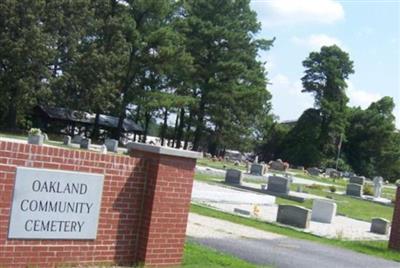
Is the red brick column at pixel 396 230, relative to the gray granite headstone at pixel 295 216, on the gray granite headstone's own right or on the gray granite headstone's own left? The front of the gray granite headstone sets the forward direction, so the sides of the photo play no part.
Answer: on the gray granite headstone's own left

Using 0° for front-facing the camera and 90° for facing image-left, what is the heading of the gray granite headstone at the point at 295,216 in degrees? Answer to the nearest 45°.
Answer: approximately 45°

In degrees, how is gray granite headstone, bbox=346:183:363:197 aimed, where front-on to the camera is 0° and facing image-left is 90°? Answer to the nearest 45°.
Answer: approximately 45°

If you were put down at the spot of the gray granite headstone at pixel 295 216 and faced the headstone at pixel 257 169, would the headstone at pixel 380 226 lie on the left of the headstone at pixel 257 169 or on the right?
right

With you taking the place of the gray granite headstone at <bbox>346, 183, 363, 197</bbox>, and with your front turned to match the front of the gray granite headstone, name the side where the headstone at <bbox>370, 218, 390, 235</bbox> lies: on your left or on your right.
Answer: on your left

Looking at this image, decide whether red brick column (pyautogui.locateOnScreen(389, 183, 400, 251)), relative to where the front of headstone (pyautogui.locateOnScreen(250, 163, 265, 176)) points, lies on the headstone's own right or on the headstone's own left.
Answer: on the headstone's own left
